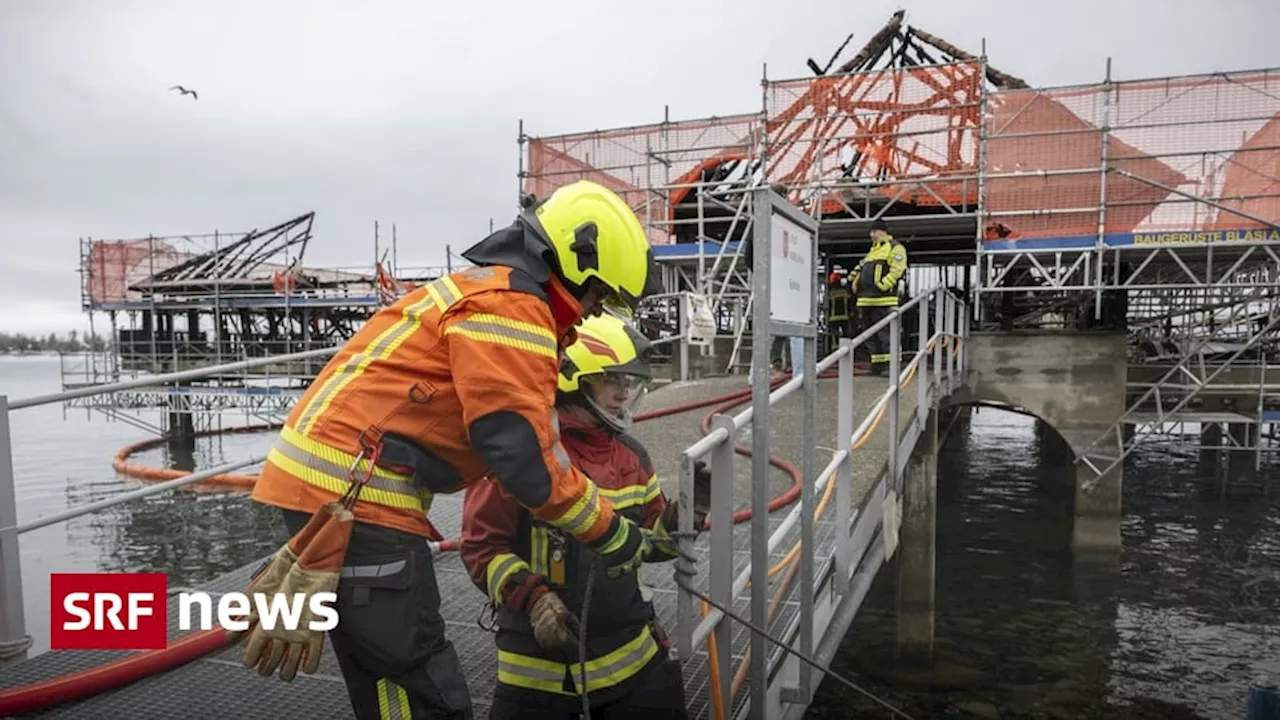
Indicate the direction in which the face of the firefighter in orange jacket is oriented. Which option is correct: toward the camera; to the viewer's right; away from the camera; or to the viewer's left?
to the viewer's right

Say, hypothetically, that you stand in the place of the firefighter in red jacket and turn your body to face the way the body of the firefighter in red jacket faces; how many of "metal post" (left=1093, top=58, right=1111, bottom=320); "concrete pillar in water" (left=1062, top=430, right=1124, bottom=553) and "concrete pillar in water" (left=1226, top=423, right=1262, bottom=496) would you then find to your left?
3

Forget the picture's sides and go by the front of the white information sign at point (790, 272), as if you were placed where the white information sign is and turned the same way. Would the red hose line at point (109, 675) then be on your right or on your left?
on your right

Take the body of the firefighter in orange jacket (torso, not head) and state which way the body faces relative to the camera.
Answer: to the viewer's right

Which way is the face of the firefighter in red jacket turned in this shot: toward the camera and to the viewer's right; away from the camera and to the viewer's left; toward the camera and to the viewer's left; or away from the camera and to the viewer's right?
toward the camera and to the viewer's right

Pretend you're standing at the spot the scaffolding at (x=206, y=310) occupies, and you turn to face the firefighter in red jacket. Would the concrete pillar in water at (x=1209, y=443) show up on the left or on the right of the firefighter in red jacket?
left

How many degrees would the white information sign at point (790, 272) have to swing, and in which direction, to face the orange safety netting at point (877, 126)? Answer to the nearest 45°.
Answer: approximately 135° to its left

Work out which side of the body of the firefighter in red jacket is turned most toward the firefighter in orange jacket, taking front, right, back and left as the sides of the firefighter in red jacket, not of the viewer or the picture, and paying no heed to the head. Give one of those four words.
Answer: right

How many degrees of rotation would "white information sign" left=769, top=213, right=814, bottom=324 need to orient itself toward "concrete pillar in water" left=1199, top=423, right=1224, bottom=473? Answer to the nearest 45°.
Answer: approximately 90° to its left
